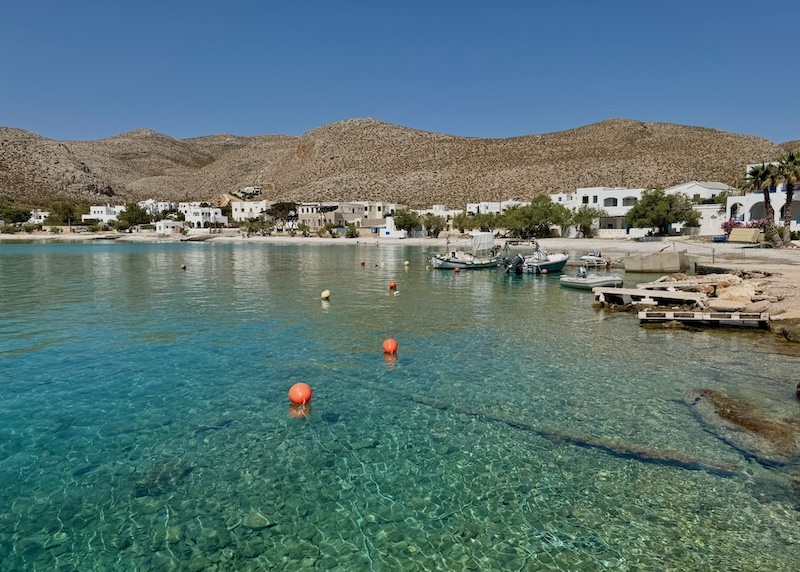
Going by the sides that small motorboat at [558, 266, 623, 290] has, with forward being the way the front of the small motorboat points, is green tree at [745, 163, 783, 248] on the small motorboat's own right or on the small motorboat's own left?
on the small motorboat's own left

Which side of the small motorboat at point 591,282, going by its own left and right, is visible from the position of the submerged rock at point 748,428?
right

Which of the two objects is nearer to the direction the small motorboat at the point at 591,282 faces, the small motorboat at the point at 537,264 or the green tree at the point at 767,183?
the green tree

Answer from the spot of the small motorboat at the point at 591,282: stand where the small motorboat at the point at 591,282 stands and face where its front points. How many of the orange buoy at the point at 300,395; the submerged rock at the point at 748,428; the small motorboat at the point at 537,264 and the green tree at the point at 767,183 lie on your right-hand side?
2

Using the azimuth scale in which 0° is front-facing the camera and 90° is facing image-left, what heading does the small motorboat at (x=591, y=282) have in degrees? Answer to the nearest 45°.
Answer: approximately 270°

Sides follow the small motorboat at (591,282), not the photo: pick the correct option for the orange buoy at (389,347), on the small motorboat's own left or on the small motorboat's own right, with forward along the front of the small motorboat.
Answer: on the small motorboat's own right
